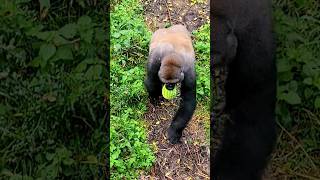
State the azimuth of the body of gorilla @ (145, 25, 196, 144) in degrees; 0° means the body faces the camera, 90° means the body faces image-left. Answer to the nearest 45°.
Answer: approximately 0°
